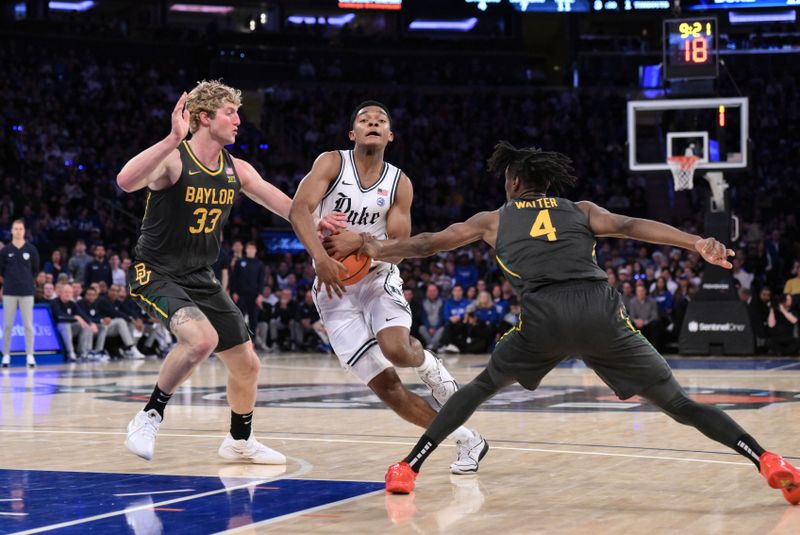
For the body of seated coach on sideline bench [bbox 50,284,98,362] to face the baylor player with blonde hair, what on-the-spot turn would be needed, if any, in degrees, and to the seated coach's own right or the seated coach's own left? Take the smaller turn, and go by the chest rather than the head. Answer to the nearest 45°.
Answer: approximately 45° to the seated coach's own right

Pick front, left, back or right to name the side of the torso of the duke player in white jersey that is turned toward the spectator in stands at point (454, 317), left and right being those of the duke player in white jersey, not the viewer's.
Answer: back

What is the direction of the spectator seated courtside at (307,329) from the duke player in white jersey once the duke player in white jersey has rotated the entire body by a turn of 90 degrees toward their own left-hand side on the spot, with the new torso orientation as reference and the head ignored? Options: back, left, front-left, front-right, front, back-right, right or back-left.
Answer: left

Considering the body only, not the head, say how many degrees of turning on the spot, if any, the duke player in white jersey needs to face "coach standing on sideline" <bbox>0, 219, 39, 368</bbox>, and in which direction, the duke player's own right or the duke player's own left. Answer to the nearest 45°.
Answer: approximately 135° to the duke player's own right

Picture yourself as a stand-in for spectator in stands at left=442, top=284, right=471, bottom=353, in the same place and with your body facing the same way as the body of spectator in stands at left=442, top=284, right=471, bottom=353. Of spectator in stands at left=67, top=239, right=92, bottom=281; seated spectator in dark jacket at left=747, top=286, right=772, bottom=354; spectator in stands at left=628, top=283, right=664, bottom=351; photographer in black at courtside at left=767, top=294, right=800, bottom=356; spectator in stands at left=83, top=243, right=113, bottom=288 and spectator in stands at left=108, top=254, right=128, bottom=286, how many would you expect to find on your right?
3

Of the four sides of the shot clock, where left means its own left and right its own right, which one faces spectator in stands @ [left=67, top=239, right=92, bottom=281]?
right

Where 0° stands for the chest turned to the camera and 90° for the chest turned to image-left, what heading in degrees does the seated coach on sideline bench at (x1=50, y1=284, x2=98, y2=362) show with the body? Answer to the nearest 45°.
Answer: approximately 315°

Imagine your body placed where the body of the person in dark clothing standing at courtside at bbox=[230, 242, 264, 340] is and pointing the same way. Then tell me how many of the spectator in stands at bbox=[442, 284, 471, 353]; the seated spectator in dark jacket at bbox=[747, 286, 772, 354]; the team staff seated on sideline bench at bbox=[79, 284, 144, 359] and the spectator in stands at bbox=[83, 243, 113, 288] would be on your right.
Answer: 2

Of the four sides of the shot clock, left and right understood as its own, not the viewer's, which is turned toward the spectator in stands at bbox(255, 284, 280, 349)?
right

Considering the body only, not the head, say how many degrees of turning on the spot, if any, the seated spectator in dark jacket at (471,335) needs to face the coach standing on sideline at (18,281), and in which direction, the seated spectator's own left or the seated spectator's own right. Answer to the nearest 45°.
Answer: approximately 45° to the seated spectator's own right

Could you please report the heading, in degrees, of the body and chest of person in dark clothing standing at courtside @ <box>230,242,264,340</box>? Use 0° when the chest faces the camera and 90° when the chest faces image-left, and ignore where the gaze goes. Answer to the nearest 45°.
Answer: approximately 0°

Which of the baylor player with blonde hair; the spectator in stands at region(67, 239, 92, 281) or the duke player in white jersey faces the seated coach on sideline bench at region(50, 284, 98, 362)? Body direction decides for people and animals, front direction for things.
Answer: the spectator in stands at region(67, 239, 92, 281)
